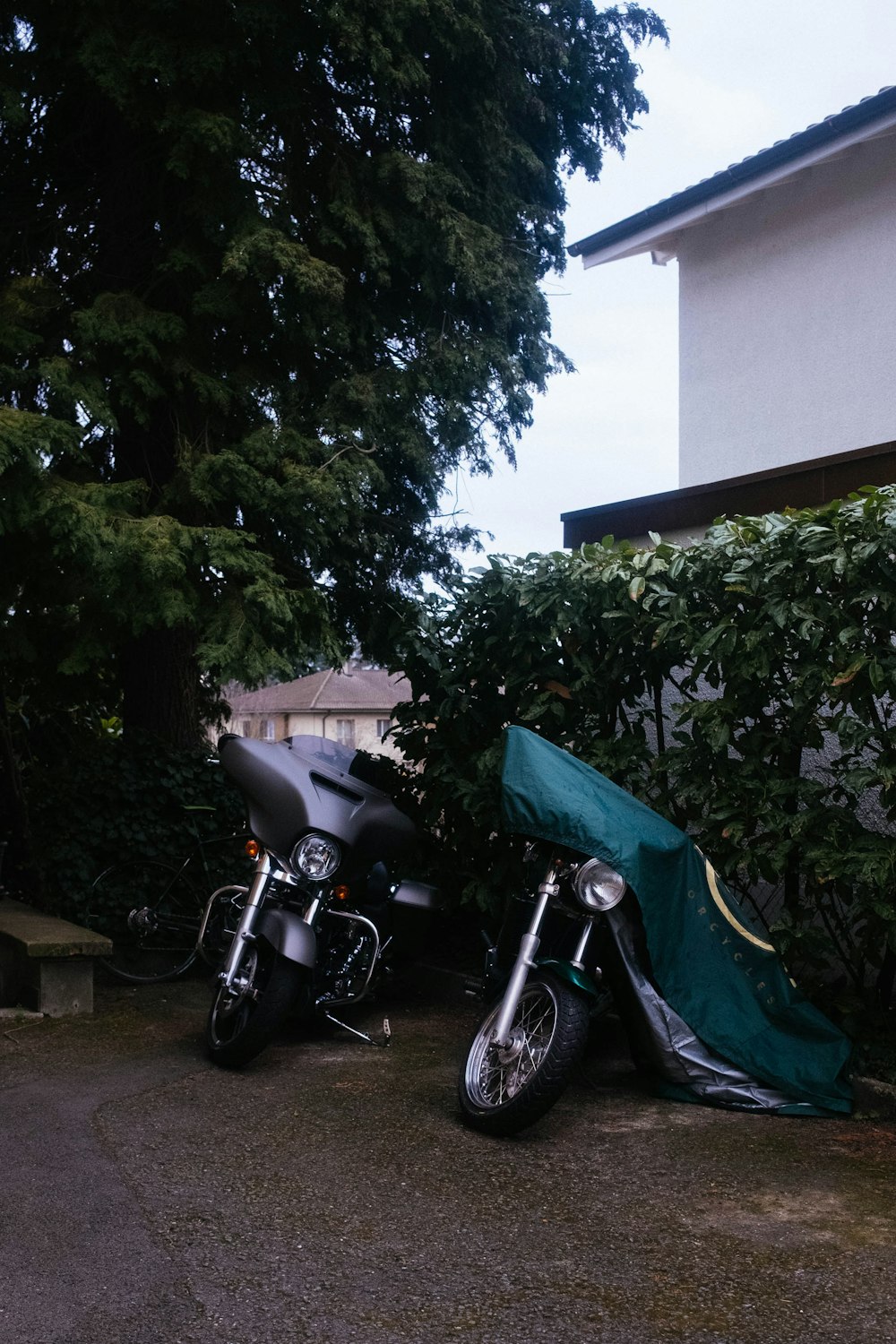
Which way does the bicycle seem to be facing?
to the viewer's right

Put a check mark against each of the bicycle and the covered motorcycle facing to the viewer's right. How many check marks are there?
1

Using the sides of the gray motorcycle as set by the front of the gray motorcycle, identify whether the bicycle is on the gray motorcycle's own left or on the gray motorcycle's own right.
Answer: on the gray motorcycle's own right

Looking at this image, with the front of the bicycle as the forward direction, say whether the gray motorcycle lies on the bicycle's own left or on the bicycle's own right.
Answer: on the bicycle's own right

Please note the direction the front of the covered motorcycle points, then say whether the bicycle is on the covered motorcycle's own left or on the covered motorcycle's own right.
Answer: on the covered motorcycle's own right

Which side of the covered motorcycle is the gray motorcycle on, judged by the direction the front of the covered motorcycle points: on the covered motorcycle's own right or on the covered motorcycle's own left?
on the covered motorcycle's own right

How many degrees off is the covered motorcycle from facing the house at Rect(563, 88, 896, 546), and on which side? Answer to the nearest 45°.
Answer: approximately 135° to its right
